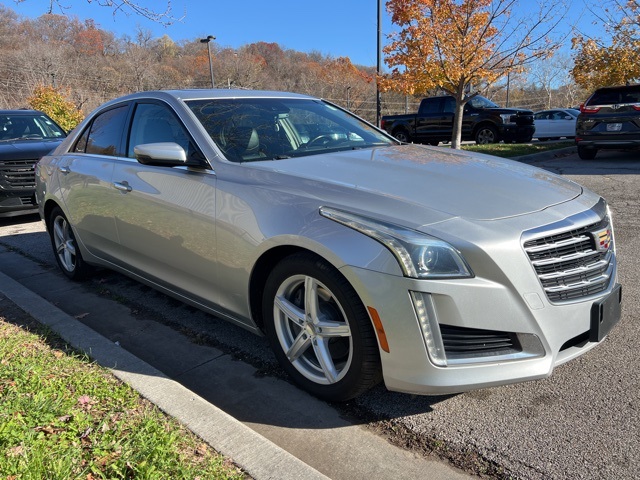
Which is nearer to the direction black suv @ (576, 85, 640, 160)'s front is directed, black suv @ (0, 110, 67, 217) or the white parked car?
the white parked car

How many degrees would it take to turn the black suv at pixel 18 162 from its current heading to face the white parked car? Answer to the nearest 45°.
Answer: approximately 90° to its left

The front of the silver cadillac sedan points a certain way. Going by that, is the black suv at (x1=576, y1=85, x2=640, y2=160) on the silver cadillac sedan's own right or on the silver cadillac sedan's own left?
on the silver cadillac sedan's own left

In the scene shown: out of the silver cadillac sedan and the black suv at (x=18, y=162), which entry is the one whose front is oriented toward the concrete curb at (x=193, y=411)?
the black suv

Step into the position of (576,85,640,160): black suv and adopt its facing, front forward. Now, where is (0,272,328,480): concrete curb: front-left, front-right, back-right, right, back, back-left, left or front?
back

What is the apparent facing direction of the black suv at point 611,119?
away from the camera

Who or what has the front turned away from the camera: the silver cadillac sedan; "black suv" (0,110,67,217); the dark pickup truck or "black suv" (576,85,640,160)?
"black suv" (576,85,640,160)

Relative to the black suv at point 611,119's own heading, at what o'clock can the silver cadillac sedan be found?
The silver cadillac sedan is roughly at 6 o'clock from the black suv.

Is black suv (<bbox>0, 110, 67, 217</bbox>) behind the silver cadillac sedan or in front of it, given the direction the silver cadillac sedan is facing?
behind

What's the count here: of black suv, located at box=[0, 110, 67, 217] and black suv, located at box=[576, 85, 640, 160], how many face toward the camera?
1
